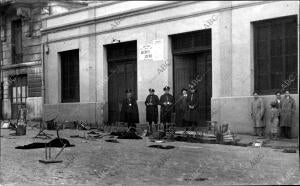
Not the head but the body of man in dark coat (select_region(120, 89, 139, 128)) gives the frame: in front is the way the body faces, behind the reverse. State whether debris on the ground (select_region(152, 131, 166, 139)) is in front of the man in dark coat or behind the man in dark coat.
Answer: in front

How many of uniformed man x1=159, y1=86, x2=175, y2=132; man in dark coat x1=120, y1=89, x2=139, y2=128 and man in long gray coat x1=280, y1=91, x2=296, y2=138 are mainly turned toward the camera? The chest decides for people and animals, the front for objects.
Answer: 3

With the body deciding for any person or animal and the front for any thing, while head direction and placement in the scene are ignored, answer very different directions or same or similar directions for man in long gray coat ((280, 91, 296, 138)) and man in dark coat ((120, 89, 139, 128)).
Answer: same or similar directions

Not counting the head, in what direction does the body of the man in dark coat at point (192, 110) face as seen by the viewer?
toward the camera

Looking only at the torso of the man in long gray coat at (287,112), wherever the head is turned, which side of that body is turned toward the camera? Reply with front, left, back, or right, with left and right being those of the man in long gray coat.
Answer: front

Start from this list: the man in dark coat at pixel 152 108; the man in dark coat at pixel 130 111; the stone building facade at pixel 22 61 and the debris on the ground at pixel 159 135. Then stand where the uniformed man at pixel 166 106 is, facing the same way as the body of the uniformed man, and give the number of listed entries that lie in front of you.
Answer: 1

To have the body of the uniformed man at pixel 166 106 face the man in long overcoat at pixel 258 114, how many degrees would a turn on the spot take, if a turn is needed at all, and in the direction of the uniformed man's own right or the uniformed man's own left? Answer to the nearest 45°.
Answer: approximately 45° to the uniformed man's own left

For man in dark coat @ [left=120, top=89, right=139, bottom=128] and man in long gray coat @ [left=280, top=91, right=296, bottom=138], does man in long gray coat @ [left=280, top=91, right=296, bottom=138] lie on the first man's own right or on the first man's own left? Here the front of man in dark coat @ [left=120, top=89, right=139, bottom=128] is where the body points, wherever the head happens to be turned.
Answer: on the first man's own left

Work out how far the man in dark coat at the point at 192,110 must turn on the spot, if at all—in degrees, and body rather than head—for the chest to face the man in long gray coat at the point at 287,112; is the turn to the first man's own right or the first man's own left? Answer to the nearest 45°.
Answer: approximately 90° to the first man's own left

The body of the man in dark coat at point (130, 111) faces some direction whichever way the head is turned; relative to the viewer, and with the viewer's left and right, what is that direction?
facing the viewer

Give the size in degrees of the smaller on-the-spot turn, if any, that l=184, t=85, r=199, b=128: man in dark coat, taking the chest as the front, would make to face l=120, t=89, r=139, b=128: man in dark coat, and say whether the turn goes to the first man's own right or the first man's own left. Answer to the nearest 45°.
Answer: approximately 135° to the first man's own right

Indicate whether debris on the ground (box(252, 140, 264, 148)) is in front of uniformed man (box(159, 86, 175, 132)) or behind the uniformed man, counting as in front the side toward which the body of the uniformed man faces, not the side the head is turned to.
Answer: in front

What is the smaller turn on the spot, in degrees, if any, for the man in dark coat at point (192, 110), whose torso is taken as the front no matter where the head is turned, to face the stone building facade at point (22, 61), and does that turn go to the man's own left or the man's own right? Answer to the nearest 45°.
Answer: approximately 135° to the man's own right

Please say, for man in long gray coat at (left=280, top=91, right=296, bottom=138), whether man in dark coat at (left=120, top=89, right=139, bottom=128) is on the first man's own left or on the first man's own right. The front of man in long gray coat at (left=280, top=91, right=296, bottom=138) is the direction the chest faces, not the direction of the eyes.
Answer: on the first man's own right
